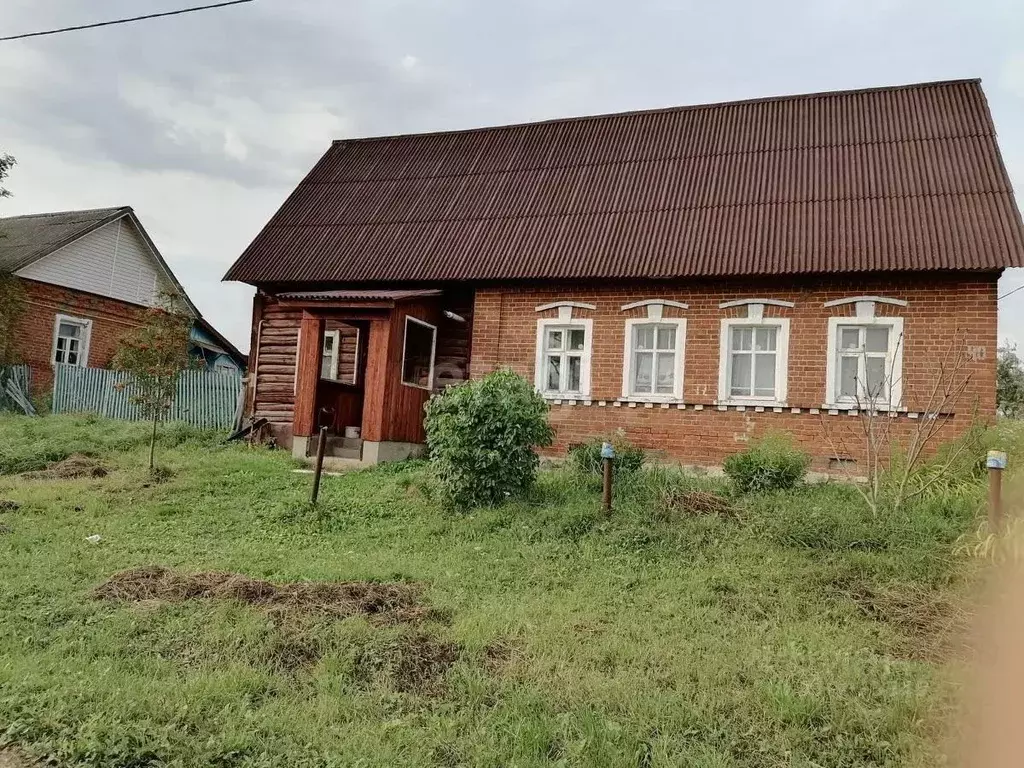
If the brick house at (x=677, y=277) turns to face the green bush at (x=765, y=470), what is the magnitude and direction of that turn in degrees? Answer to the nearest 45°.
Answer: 0° — it already faces it

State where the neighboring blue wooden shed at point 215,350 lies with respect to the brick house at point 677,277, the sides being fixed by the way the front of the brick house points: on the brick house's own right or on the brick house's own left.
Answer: on the brick house's own right

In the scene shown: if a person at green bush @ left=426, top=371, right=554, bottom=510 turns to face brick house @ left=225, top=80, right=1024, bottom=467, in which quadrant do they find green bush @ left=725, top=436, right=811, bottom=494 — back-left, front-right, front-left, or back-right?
front-right

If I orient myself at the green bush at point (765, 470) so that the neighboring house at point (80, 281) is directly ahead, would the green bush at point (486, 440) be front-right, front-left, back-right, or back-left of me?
front-left

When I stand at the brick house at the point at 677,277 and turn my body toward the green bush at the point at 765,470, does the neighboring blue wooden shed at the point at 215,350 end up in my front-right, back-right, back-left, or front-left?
back-right

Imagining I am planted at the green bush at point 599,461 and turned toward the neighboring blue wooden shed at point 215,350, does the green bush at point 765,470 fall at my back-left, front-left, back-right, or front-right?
back-right

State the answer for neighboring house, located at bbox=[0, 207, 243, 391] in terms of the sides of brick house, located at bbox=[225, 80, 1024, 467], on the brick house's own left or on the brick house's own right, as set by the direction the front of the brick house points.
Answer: on the brick house's own right

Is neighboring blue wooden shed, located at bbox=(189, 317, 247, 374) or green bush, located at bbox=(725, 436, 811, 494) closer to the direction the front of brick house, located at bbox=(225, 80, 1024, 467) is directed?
the green bush

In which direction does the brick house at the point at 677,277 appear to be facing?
toward the camera

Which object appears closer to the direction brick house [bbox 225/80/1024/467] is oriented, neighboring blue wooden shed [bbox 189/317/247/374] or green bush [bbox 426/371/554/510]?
the green bush

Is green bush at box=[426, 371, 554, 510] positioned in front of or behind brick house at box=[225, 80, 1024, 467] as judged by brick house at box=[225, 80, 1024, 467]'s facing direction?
in front
